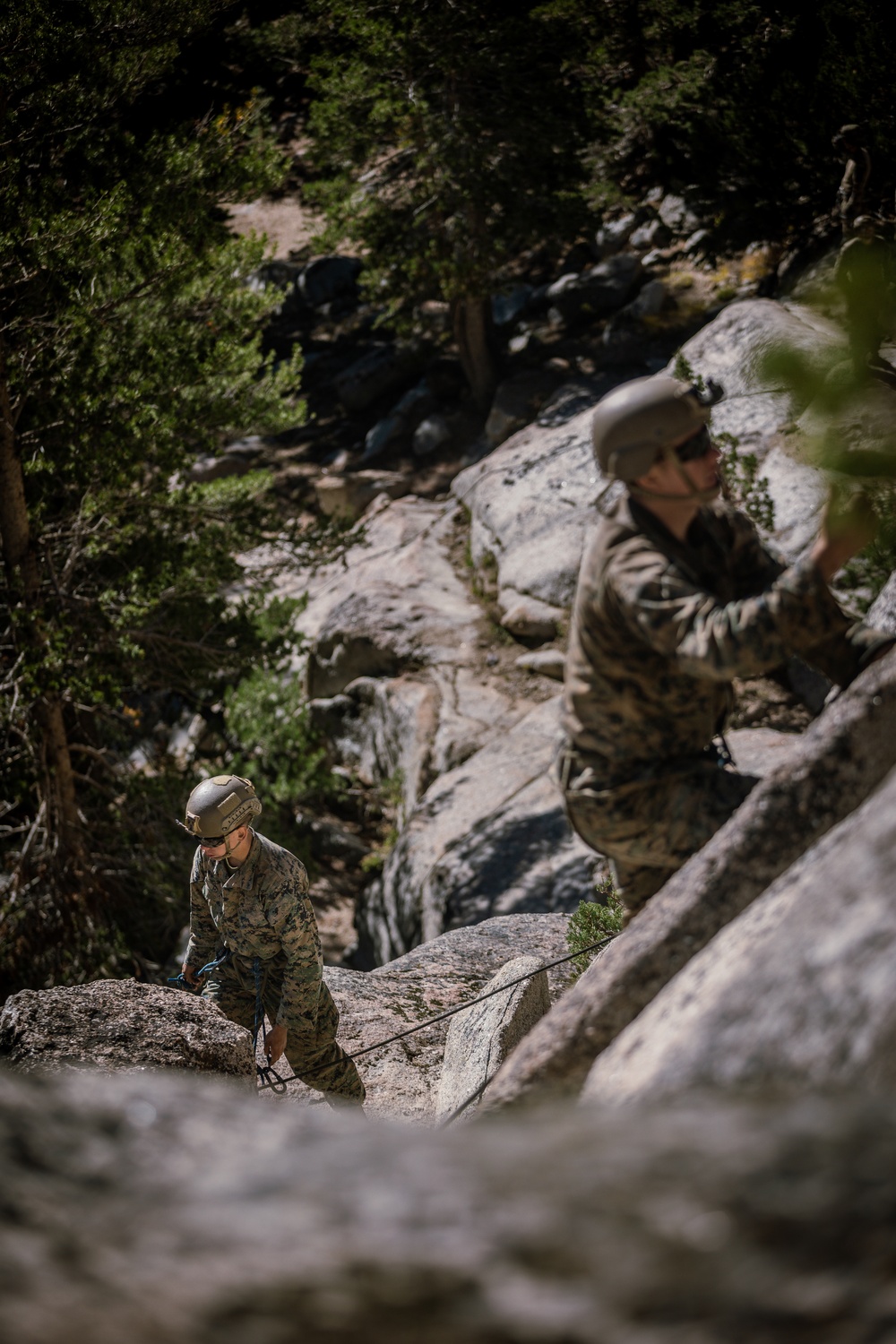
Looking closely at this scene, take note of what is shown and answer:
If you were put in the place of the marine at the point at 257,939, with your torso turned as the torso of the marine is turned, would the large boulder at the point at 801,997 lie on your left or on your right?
on your left

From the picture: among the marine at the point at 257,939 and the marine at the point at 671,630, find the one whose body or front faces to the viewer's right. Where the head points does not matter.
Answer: the marine at the point at 671,630

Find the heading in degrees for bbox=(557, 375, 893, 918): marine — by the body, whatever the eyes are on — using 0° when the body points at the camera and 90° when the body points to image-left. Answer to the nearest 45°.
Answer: approximately 270°

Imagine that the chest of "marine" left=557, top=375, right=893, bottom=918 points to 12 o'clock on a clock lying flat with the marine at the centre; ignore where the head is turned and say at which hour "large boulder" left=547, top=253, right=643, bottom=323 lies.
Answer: The large boulder is roughly at 9 o'clock from the marine.

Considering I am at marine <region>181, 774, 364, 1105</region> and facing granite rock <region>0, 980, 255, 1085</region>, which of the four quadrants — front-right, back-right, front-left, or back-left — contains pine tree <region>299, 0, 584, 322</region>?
back-right

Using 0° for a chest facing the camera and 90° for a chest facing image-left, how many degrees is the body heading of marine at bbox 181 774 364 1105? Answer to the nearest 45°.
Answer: approximately 45°

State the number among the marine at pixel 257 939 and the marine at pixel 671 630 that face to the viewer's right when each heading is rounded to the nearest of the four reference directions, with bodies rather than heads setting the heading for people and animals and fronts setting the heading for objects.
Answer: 1

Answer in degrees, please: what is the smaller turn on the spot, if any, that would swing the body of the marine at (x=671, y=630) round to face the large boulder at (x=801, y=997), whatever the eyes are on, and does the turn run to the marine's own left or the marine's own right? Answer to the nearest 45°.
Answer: approximately 90° to the marine's own right
